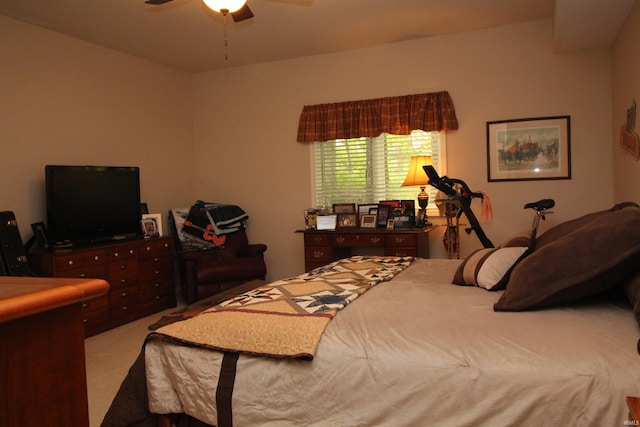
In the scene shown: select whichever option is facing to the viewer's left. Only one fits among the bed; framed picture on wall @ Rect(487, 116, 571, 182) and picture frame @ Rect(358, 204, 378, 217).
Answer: the bed

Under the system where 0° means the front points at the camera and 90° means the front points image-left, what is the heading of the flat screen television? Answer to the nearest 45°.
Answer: approximately 315°

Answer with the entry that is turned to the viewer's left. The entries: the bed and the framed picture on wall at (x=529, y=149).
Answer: the bed

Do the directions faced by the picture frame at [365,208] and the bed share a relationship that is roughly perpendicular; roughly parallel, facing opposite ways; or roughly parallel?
roughly perpendicular

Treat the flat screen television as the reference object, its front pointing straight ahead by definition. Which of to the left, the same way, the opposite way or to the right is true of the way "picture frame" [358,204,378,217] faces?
to the right

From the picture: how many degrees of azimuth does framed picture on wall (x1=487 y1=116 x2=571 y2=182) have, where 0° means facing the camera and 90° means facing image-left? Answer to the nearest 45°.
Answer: approximately 0°

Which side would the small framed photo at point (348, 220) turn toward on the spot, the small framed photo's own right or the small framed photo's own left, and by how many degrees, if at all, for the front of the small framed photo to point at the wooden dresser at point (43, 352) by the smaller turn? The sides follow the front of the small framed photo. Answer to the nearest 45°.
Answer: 0° — it already faces it
